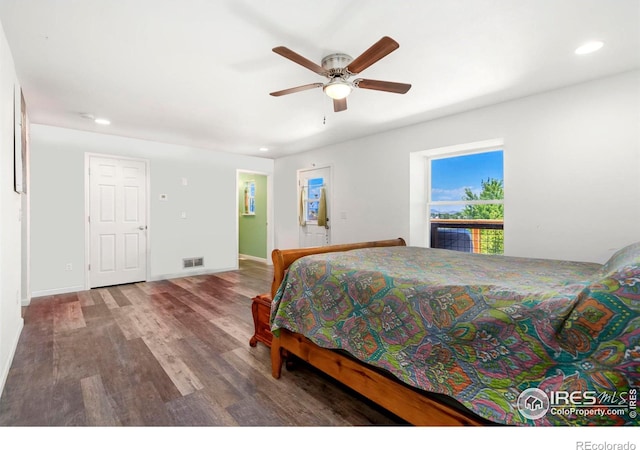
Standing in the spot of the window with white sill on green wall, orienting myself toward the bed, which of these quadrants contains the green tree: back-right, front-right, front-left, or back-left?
front-left

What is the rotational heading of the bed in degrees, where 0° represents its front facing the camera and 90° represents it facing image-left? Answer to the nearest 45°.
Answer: approximately 135°

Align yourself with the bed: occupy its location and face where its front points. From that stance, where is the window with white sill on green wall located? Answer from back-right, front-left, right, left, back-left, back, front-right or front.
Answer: front

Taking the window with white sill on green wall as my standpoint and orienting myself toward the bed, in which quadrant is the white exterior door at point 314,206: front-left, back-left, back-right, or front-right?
front-left

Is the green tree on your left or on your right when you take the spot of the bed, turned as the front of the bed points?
on your right

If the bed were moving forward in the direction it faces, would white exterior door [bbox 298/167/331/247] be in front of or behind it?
in front
